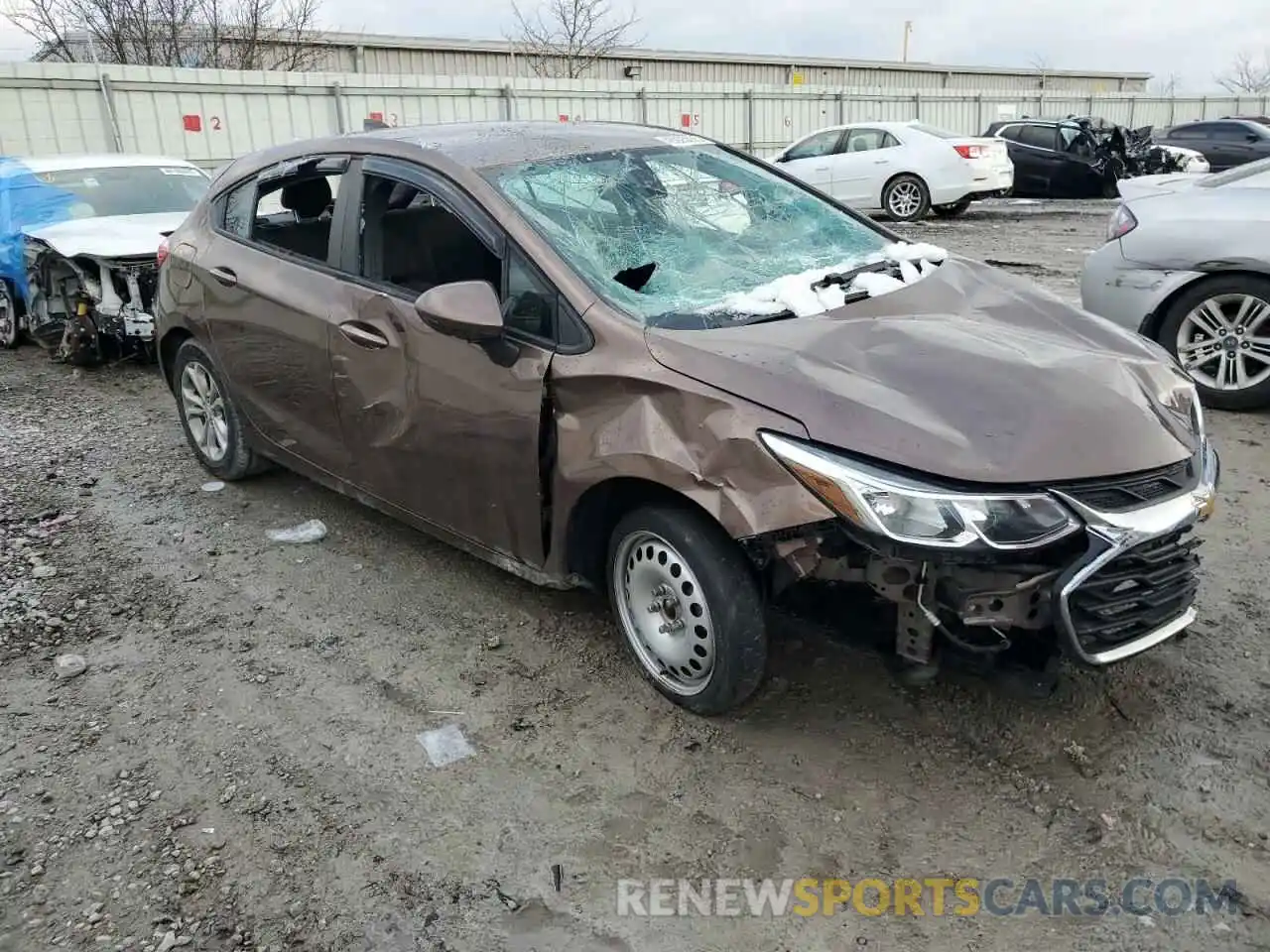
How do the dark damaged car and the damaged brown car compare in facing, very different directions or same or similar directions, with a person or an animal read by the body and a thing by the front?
same or similar directions

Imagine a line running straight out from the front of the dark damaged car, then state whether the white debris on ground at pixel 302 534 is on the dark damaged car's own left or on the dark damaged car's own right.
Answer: on the dark damaged car's own right

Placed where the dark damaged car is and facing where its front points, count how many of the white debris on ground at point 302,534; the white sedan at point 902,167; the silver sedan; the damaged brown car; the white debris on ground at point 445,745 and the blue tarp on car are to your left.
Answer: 0

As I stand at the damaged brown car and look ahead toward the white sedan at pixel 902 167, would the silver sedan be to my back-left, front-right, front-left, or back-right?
front-right

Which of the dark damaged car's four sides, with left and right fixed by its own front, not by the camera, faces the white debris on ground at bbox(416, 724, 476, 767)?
right

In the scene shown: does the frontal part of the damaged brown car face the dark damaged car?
no

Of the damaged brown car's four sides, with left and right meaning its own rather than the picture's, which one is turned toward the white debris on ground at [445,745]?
right

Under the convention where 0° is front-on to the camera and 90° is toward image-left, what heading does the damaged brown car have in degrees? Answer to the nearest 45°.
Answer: approximately 315°

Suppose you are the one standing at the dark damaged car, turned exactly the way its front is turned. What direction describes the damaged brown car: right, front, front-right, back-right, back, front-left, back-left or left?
right

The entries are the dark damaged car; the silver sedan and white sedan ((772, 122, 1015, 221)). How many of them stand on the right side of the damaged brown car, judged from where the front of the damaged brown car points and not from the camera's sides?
0

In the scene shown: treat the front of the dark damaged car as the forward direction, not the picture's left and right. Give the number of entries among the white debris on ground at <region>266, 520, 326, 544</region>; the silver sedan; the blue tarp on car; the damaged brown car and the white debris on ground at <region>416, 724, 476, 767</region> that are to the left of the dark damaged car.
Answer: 0

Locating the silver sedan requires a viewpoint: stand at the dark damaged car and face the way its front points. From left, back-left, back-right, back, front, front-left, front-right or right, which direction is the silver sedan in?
right

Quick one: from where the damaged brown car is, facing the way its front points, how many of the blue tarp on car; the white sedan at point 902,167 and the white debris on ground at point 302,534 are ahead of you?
0

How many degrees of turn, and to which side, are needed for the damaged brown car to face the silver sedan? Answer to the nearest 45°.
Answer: approximately 90° to its left

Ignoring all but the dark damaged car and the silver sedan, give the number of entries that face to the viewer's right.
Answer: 2

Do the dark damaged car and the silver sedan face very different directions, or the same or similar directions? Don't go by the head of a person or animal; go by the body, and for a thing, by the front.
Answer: same or similar directions

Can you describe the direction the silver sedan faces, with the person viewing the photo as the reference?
facing to the right of the viewer

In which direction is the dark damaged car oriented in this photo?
to the viewer's right
